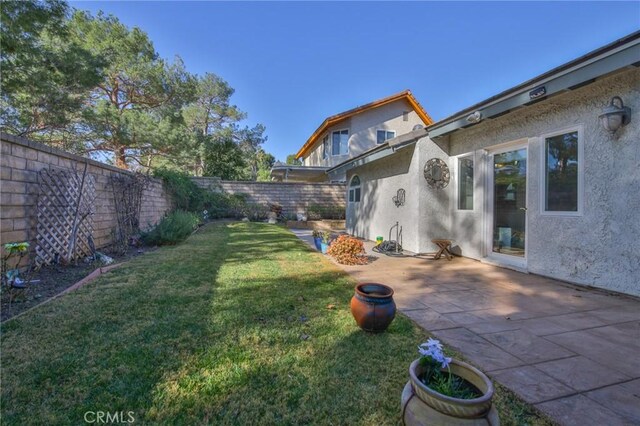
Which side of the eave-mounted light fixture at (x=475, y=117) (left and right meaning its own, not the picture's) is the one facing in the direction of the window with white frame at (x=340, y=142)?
right

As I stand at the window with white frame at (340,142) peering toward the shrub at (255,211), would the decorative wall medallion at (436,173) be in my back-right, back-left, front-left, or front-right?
front-left

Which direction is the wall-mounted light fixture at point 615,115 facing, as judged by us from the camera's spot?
facing the viewer and to the left of the viewer

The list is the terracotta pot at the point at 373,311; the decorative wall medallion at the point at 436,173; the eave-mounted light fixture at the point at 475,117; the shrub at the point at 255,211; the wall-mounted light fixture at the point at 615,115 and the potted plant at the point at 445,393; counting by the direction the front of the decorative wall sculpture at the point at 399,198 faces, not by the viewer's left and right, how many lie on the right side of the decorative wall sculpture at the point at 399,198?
1

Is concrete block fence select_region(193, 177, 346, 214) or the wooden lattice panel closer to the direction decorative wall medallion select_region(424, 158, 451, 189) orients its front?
the wooden lattice panel

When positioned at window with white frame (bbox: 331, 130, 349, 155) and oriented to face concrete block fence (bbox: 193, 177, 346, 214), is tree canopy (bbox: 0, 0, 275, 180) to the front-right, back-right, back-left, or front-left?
front-right

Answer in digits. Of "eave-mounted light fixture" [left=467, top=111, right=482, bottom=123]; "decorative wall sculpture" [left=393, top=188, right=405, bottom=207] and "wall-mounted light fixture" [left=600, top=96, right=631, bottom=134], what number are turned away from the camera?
0

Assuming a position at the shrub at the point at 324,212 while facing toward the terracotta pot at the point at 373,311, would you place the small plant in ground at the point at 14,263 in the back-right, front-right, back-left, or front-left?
front-right

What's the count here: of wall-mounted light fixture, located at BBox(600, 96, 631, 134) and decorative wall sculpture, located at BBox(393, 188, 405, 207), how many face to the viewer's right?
0

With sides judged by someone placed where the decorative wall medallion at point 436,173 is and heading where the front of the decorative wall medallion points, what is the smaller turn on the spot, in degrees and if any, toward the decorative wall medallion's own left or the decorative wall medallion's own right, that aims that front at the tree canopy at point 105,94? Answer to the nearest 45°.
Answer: approximately 90° to the decorative wall medallion's own right

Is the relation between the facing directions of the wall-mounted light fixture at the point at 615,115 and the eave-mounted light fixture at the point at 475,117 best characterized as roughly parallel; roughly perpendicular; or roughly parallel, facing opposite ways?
roughly parallel

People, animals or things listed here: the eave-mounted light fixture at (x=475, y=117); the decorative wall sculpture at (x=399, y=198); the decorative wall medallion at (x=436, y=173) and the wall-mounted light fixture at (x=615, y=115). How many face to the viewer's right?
0
